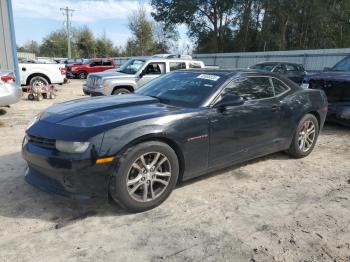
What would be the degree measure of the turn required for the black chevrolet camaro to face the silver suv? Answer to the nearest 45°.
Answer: approximately 135° to its right

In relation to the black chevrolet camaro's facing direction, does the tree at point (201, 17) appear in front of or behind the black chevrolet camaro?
behind

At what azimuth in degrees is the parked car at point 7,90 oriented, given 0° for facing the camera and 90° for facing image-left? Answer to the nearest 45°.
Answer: approximately 135°

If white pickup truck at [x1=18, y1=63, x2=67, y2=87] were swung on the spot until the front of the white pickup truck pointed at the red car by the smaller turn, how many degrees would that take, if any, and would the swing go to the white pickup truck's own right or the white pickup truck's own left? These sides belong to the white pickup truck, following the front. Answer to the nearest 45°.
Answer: approximately 90° to the white pickup truck's own right

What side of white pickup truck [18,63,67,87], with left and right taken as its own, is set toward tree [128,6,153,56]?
right

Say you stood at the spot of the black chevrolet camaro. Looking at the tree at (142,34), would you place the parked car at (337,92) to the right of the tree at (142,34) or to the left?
right

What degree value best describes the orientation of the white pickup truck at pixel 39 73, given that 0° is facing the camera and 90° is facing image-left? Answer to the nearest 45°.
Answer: approximately 90°

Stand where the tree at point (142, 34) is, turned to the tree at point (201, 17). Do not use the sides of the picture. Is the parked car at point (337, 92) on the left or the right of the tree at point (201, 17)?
right

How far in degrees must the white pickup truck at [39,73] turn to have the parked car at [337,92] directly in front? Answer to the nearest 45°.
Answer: approximately 135° to its left

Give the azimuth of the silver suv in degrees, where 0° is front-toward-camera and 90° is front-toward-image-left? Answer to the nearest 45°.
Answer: approximately 45°

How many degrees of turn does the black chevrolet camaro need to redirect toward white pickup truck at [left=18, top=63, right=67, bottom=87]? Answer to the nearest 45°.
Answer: approximately 90° to its right

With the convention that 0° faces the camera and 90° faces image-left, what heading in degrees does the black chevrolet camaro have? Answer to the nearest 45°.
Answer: approximately 45°
